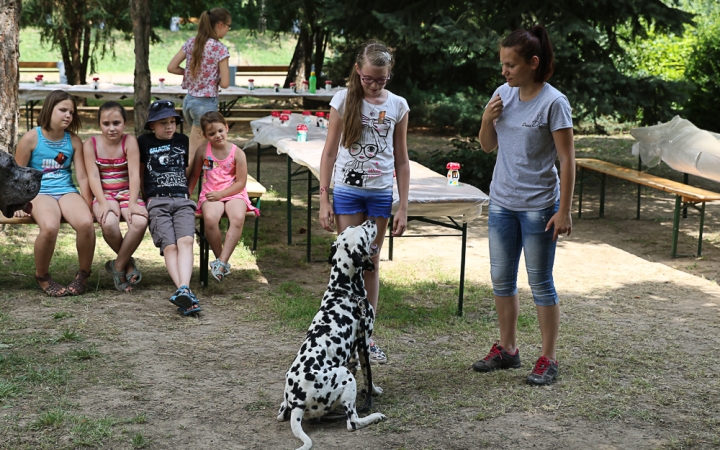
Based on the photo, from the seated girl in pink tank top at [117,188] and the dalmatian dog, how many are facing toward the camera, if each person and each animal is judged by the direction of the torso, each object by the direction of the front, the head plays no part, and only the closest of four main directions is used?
1

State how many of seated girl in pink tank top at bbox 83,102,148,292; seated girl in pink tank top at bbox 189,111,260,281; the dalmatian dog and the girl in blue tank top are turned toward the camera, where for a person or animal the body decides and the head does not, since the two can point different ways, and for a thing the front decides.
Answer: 3

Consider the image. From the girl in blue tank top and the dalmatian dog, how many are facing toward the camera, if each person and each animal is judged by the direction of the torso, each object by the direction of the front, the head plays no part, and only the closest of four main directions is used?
1

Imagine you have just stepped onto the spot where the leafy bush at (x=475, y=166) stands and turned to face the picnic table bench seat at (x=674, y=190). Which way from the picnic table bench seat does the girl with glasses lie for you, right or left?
right

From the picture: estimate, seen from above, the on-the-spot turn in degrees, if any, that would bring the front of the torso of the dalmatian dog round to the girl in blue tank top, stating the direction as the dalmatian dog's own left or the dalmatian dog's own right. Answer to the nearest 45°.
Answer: approximately 90° to the dalmatian dog's own left

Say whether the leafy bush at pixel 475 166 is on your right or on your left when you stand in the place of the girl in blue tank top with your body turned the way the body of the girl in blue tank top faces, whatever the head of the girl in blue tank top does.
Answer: on your left

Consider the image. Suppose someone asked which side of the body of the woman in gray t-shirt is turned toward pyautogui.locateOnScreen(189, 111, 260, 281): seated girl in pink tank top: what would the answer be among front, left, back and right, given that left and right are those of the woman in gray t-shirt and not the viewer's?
right

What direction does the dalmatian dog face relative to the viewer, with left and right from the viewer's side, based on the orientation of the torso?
facing away from the viewer and to the right of the viewer
